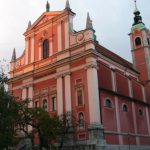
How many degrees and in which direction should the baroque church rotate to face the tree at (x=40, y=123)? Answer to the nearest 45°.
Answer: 0° — it already faces it

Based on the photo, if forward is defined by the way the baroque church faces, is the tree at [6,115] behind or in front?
in front

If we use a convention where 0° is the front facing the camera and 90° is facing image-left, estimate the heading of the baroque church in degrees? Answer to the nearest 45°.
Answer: approximately 45°
